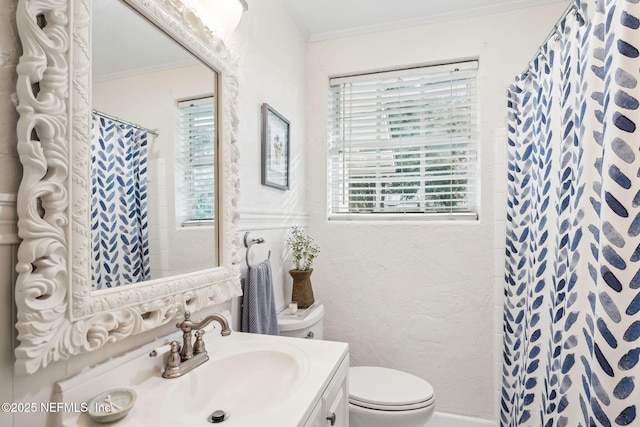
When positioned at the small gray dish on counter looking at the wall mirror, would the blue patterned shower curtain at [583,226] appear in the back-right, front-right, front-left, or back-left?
back-right

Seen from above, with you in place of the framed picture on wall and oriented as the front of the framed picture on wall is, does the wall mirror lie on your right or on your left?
on your right

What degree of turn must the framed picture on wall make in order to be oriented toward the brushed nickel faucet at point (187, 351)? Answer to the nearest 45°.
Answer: approximately 45° to its right

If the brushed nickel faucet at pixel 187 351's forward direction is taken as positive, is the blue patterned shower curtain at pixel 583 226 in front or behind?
in front

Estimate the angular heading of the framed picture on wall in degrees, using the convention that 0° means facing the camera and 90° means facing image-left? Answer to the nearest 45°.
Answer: approximately 315°

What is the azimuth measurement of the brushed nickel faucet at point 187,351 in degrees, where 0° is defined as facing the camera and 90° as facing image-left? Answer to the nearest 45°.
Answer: approximately 315°

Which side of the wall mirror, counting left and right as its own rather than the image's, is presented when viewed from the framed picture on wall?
left
